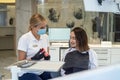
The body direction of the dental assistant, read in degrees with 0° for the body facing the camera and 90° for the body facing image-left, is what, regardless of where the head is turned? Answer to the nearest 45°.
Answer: approximately 315°

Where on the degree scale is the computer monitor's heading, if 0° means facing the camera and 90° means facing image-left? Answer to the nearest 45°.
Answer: approximately 0°

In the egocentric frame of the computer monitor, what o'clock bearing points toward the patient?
The patient is roughly at 12 o'clock from the computer monitor.

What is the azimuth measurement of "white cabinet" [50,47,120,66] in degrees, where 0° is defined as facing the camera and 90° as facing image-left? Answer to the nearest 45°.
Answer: approximately 0°

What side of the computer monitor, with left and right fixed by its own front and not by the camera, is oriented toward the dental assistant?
front

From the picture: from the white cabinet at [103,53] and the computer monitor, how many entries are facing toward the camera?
2
